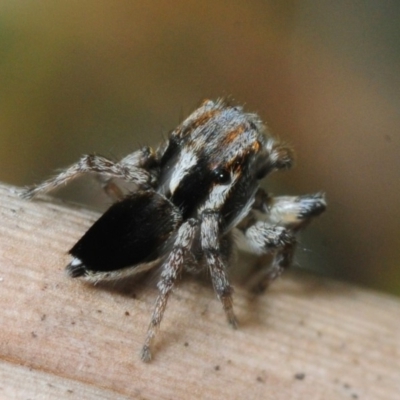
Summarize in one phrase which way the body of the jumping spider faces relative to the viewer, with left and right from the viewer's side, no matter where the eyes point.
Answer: facing away from the viewer and to the right of the viewer
